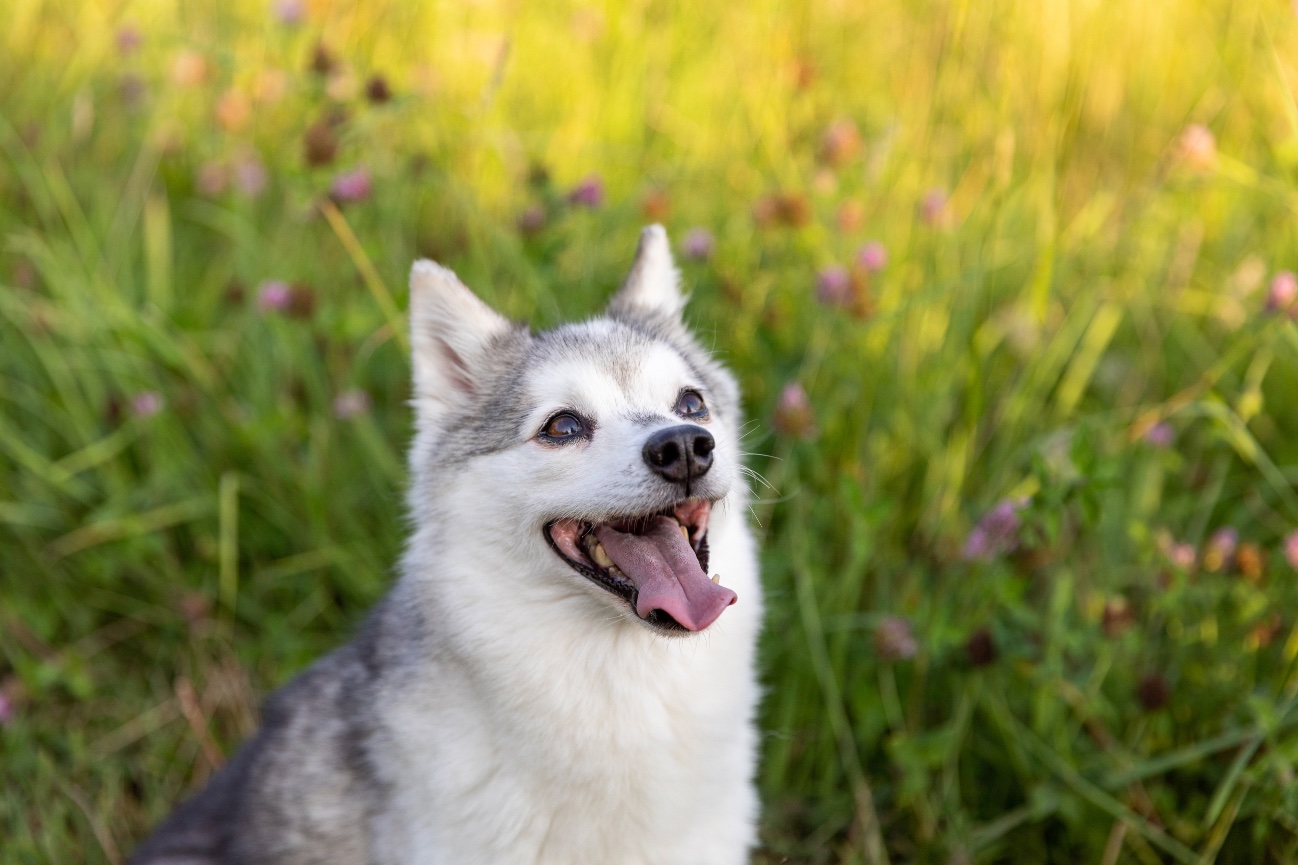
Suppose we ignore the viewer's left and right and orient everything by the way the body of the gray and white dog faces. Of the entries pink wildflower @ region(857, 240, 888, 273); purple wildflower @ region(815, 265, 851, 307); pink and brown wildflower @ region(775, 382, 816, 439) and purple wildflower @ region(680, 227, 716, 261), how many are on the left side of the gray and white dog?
4

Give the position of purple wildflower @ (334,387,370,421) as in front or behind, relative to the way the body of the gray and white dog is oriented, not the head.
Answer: behind

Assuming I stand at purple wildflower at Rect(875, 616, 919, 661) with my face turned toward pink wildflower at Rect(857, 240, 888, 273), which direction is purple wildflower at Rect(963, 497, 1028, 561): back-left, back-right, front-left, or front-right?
front-right

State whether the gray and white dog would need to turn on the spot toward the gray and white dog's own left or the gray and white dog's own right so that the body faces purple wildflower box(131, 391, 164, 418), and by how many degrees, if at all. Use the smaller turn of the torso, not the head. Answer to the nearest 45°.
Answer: approximately 180°

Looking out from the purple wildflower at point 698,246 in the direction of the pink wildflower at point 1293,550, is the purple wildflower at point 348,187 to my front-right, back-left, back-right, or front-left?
back-right

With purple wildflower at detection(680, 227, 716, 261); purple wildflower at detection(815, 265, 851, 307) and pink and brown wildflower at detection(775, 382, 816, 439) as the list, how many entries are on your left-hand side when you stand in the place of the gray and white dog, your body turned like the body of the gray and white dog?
3

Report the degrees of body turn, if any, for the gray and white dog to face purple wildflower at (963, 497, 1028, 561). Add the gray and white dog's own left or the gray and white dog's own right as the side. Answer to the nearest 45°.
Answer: approximately 45° to the gray and white dog's own left

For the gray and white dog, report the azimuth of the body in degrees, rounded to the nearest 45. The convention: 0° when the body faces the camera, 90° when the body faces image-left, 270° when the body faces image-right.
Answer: approximately 315°

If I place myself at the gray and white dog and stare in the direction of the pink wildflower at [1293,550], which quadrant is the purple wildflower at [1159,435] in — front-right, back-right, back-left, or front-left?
front-left

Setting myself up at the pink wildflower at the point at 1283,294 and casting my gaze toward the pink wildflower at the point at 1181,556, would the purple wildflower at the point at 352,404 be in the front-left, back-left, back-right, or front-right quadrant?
front-right

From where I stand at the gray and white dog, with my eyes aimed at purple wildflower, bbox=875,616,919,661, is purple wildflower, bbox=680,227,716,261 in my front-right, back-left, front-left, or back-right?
front-left

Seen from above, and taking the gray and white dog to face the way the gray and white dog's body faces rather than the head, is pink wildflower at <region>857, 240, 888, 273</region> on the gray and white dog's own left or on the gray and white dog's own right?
on the gray and white dog's own left

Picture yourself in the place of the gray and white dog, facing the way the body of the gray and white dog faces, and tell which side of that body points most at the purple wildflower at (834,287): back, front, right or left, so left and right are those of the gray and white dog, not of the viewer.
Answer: left

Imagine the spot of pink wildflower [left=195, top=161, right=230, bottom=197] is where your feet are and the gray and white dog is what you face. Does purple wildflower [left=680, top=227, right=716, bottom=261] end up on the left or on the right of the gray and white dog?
left
